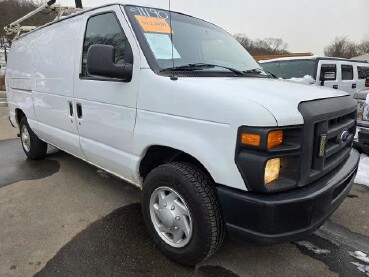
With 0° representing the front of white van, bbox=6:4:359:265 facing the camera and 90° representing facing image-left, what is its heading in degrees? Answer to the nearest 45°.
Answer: approximately 315°

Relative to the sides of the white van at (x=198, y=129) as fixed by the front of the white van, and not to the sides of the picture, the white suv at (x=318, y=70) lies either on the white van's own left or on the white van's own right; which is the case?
on the white van's own left
